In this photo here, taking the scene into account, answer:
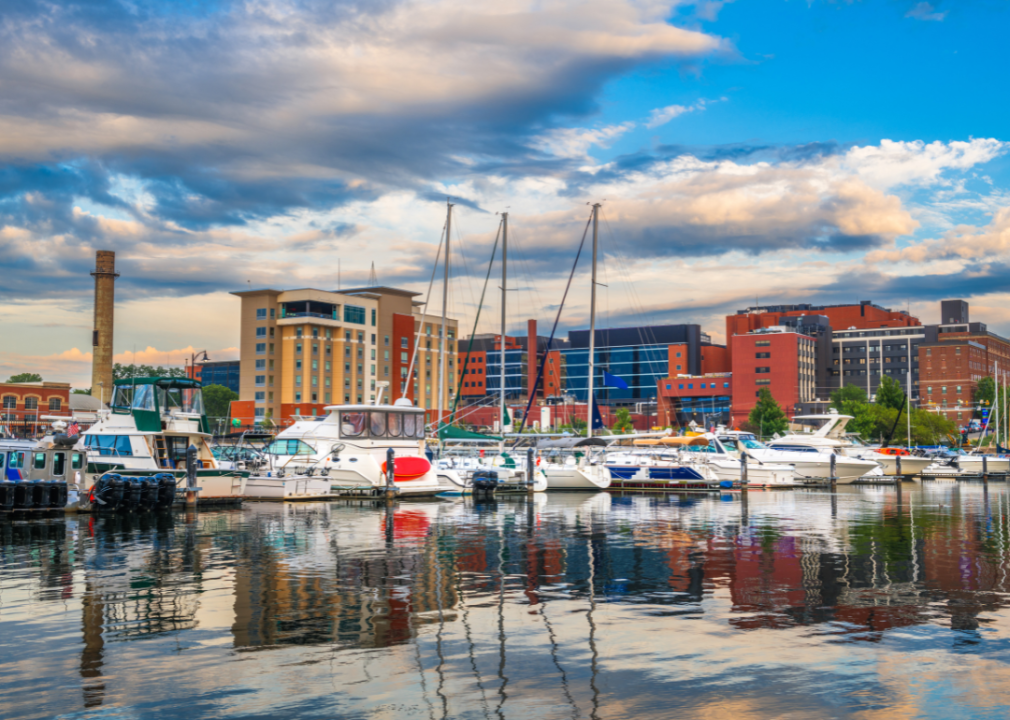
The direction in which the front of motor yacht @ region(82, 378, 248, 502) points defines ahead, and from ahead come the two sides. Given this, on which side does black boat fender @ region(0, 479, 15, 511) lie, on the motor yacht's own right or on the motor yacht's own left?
on the motor yacht's own left

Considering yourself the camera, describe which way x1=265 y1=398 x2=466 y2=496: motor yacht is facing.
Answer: facing away from the viewer and to the left of the viewer

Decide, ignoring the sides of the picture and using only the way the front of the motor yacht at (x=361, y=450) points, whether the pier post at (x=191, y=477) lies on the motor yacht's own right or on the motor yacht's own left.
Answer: on the motor yacht's own left

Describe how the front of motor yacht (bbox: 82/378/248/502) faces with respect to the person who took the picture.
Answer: facing away from the viewer and to the left of the viewer

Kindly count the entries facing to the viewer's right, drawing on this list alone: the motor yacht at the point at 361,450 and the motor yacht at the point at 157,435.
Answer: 0
